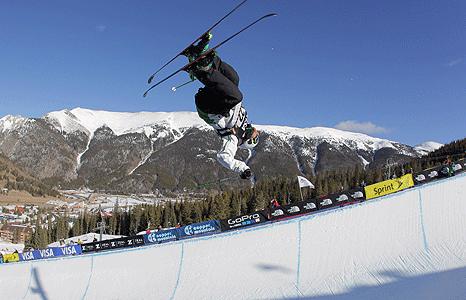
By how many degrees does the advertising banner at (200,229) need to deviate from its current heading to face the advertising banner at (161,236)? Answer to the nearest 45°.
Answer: approximately 135° to its right

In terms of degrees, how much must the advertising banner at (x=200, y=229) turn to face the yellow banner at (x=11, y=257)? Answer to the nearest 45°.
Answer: approximately 135° to its right

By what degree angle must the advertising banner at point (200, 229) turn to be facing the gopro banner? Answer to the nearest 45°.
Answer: approximately 45° to its left

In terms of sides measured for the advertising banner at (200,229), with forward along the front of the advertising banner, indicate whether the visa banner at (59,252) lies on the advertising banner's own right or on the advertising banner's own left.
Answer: on the advertising banner's own right

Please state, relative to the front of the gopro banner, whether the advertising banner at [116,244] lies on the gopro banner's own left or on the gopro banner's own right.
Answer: on the gopro banner's own right

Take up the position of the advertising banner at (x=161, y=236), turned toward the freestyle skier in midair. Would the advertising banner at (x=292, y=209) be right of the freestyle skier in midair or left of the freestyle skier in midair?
left

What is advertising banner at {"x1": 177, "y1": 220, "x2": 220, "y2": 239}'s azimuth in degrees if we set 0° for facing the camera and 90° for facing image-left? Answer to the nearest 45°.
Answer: approximately 0°

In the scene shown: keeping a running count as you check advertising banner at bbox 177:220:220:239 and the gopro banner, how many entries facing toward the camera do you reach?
2
